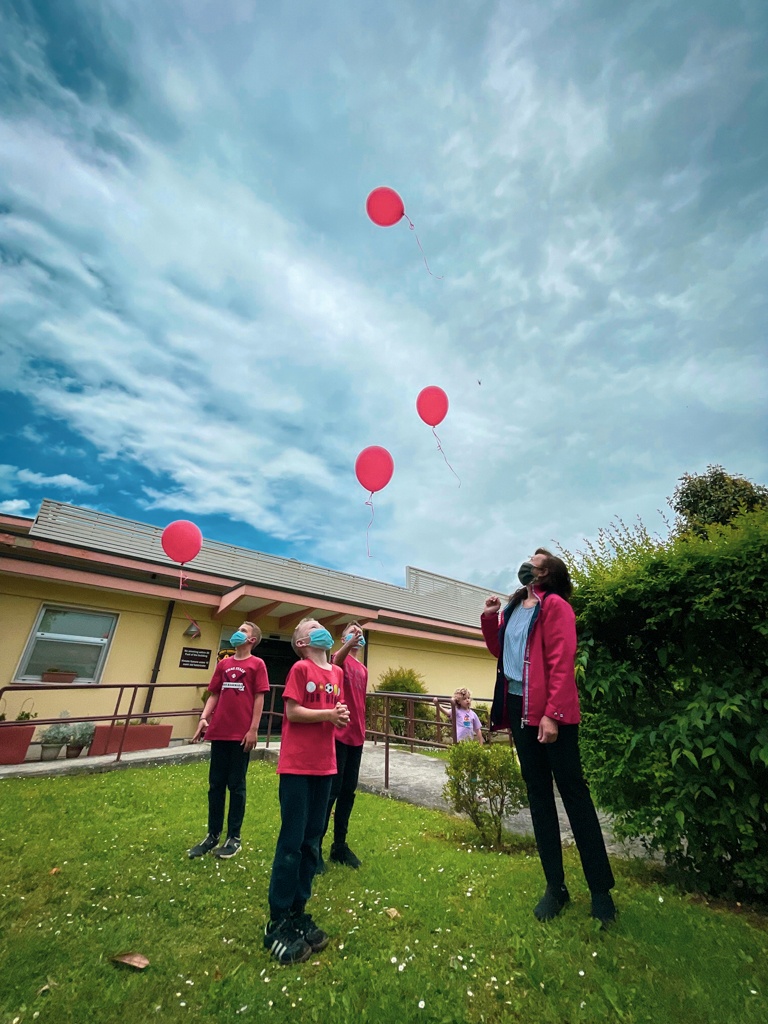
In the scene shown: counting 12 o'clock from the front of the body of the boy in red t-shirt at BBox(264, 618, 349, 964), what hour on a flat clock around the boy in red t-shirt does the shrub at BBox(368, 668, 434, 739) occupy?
The shrub is roughly at 8 o'clock from the boy in red t-shirt.

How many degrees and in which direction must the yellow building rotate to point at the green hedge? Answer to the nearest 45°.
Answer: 0° — it already faces it

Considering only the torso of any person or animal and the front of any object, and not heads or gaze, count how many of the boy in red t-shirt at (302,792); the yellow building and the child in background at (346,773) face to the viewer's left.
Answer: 0

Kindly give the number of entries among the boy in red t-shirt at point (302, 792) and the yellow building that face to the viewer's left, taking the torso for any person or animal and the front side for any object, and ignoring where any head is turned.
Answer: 0

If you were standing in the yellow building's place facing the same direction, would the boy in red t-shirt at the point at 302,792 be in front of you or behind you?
in front

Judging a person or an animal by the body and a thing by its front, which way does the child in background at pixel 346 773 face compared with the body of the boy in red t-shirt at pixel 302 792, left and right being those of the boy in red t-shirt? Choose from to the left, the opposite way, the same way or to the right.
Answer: the same way

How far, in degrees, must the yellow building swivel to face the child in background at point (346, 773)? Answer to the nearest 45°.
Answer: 0° — it already faces them

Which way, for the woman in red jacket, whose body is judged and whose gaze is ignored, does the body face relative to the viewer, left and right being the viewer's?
facing the viewer and to the left of the viewer

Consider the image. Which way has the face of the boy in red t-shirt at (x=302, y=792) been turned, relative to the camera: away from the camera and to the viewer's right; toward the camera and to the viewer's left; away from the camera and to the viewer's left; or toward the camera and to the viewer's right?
toward the camera and to the viewer's right

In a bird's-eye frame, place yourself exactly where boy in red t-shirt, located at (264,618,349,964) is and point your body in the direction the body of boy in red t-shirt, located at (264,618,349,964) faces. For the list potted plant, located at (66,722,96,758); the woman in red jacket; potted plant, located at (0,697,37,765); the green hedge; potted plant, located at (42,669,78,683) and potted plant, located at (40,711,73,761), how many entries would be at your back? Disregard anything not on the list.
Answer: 4

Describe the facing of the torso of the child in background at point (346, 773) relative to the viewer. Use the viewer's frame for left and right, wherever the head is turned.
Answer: facing the viewer and to the right of the viewer
